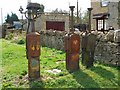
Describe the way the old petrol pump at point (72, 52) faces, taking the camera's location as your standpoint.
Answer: facing the viewer and to the right of the viewer

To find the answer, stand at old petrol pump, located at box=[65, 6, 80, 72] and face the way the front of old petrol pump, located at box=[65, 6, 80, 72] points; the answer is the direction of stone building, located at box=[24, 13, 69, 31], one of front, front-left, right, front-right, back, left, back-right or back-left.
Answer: back-left

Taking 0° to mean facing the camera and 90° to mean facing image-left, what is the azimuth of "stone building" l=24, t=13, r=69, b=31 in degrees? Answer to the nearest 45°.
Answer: approximately 0°

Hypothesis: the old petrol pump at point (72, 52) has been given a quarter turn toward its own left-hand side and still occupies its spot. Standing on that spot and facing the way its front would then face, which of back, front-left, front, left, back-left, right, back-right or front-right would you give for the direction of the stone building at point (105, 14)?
front-left

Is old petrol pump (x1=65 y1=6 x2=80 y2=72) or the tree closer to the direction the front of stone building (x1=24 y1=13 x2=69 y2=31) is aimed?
the old petrol pump

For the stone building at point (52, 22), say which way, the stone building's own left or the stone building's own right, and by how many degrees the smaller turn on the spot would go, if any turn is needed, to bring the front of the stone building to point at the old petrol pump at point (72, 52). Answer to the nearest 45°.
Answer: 0° — it already faces it

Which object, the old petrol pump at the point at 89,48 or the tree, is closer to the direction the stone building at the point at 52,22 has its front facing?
the old petrol pump

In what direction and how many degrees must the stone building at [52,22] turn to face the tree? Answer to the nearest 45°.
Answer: approximately 135° to its right

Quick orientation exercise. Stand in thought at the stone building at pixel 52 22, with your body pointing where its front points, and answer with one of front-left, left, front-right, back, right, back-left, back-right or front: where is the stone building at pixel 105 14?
front-left

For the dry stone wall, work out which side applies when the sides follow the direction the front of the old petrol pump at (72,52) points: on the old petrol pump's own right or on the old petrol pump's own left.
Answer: on the old petrol pump's own left
